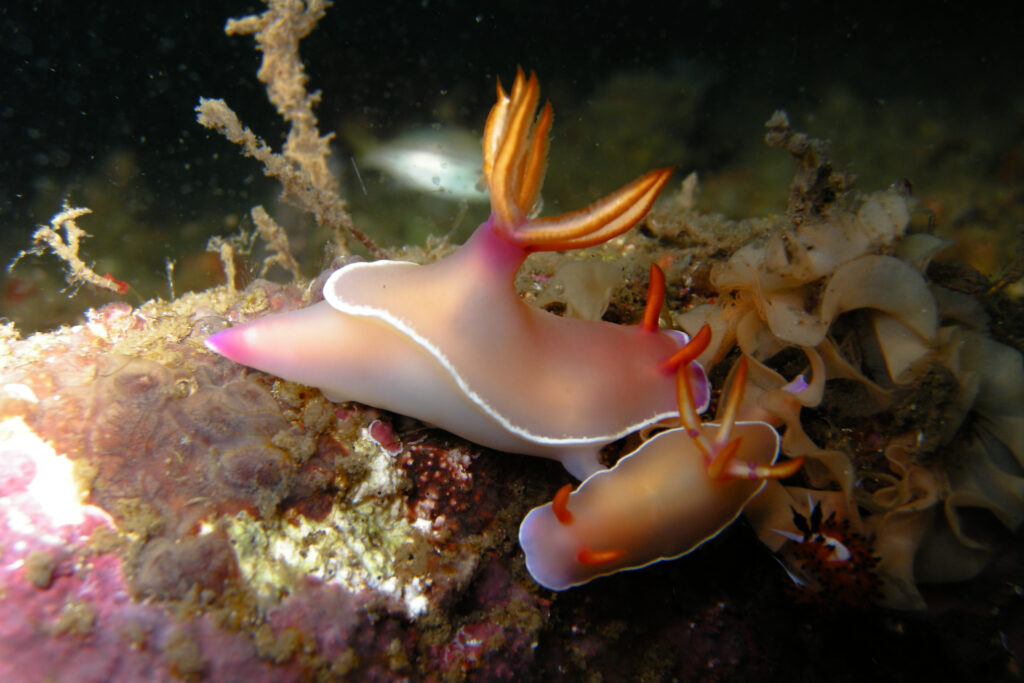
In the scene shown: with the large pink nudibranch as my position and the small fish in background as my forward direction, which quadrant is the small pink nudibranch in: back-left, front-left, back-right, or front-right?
back-right

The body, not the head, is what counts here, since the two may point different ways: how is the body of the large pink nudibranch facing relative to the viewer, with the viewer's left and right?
facing to the right of the viewer

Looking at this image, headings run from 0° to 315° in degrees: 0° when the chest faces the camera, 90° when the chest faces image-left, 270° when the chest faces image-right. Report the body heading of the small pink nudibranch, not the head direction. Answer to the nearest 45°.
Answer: approximately 45°

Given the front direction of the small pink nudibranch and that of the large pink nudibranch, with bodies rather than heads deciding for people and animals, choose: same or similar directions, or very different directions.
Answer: very different directions

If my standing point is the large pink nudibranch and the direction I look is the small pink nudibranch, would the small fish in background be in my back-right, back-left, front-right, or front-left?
back-left

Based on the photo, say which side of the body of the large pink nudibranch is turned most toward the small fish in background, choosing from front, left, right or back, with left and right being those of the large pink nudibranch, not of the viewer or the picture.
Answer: left
